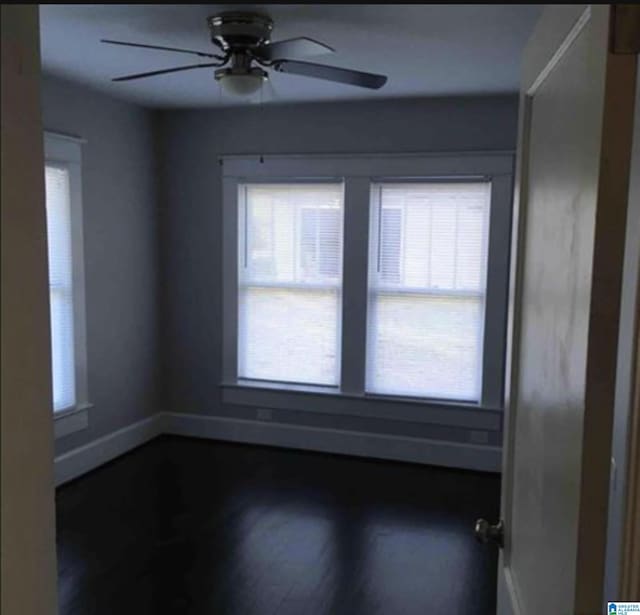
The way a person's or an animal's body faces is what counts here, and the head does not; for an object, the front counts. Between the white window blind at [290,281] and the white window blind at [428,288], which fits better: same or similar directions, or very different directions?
same or similar directions

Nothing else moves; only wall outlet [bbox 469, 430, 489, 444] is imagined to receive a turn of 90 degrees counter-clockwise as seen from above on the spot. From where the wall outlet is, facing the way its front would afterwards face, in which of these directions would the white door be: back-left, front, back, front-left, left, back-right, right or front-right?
right

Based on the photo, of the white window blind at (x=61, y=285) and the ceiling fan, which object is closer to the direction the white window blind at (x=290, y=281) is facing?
the ceiling fan

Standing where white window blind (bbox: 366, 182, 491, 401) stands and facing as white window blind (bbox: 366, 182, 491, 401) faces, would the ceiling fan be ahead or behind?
ahead

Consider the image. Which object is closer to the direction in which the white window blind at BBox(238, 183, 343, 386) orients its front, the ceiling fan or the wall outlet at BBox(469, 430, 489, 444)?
the ceiling fan

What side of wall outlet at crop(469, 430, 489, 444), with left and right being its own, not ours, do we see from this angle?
front

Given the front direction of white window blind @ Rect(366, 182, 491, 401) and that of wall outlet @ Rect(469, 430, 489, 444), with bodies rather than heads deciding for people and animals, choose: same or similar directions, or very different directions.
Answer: same or similar directions

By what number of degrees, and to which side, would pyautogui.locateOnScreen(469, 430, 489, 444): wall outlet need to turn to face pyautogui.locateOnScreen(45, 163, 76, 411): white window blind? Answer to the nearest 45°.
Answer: approximately 90° to its right

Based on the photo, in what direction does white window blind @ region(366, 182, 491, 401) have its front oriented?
toward the camera

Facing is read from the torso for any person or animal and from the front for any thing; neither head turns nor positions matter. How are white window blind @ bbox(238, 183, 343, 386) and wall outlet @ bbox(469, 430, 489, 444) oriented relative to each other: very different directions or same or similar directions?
same or similar directions

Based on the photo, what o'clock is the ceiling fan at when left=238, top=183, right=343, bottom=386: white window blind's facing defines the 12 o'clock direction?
The ceiling fan is roughly at 12 o'clock from the white window blind.

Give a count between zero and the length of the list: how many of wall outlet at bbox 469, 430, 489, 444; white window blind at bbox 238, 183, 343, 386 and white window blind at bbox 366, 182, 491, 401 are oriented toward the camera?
3

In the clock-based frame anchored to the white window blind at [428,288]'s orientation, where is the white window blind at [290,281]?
the white window blind at [290,281] is roughly at 3 o'clock from the white window blind at [428,288].
